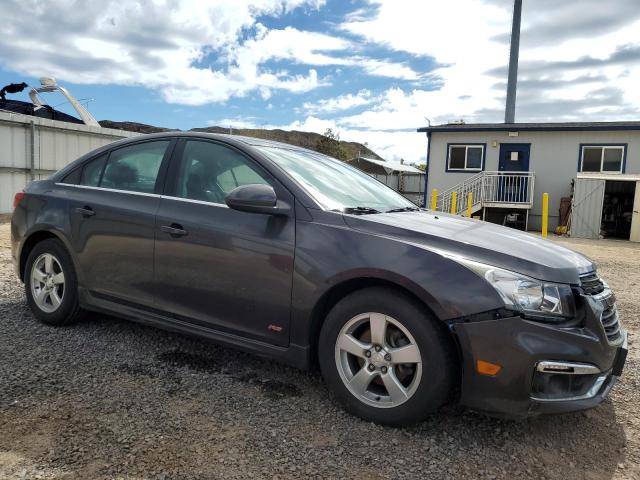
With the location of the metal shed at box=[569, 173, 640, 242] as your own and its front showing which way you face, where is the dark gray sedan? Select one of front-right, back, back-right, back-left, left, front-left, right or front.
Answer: front

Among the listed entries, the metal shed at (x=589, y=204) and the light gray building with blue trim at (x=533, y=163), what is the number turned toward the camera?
2

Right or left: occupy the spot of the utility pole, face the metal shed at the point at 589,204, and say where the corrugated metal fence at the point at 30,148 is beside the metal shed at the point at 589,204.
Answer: right

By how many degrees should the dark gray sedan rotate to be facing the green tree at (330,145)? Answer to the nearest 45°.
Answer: approximately 135° to its left

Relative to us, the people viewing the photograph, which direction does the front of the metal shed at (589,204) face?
facing the viewer

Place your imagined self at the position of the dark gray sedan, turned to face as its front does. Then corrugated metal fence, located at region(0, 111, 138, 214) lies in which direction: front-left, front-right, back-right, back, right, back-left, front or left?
back

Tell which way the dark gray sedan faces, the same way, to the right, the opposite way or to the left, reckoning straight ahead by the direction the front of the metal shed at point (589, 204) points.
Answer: to the left

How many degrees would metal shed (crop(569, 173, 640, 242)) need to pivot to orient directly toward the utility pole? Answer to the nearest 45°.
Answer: approximately 180°

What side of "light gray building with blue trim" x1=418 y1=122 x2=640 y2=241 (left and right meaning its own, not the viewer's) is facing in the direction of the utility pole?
back

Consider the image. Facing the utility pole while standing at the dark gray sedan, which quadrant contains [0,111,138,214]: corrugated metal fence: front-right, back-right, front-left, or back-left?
front-left

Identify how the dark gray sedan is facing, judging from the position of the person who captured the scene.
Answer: facing the viewer and to the right of the viewer

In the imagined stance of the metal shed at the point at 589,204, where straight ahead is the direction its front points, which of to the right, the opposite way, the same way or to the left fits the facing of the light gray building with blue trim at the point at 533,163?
the same way

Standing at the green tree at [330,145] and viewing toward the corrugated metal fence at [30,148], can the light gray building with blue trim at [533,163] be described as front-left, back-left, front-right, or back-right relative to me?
front-left

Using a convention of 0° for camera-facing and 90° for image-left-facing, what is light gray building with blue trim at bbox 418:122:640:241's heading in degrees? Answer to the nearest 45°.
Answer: approximately 0°

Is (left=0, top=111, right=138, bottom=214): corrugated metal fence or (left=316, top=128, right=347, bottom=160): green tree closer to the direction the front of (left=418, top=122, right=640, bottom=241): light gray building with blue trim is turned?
the corrugated metal fence

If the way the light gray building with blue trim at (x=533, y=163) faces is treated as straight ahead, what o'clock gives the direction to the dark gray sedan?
The dark gray sedan is roughly at 12 o'clock from the light gray building with blue trim.

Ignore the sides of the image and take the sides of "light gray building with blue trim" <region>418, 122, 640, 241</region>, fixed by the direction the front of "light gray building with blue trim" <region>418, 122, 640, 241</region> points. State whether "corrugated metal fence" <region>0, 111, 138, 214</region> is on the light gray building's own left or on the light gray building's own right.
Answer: on the light gray building's own right
